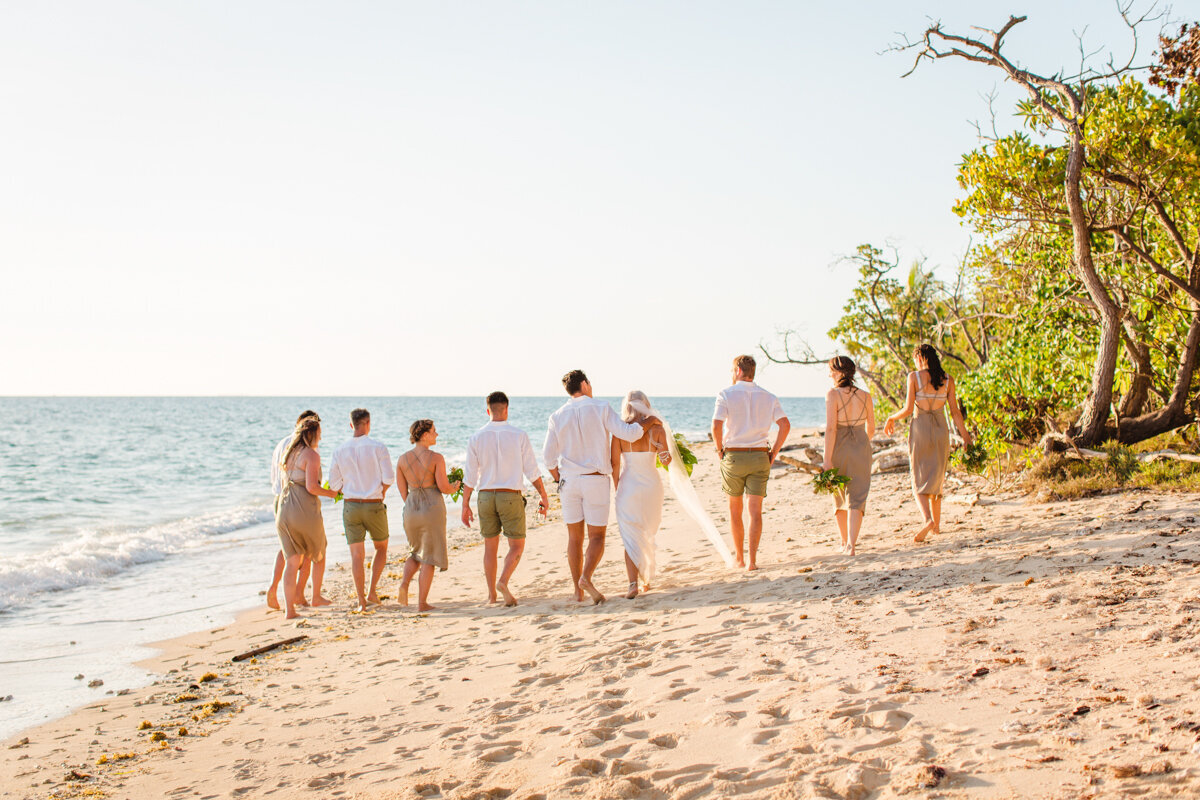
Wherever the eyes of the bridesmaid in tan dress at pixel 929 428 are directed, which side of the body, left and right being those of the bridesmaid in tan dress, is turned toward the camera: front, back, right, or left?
back

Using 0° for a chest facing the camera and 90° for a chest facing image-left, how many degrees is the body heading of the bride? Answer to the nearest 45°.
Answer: approximately 180°

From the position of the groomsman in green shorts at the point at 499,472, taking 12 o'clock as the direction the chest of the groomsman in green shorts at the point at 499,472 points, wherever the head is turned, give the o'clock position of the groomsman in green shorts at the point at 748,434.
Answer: the groomsman in green shorts at the point at 748,434 is roughly at 3 o'clock from the groomsman in green shorts at the point at 499,472.

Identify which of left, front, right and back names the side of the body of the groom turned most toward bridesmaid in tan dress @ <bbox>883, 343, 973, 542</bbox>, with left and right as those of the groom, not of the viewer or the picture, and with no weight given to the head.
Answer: right

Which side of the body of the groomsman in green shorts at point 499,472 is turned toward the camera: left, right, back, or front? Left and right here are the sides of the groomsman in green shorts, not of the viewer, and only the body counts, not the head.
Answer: back

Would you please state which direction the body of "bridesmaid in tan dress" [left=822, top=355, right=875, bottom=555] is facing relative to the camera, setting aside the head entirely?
away from the camera

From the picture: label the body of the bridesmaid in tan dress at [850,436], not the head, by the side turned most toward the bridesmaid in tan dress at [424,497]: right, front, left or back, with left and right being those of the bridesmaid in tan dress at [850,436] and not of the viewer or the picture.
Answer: left

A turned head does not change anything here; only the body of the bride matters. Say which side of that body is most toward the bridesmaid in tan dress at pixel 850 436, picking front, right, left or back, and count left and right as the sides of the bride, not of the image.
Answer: right

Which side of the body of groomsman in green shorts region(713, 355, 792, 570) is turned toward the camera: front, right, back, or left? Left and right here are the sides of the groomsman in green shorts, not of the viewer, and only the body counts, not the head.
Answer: back

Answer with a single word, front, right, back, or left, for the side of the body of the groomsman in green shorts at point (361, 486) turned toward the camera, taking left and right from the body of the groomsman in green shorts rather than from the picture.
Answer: back
